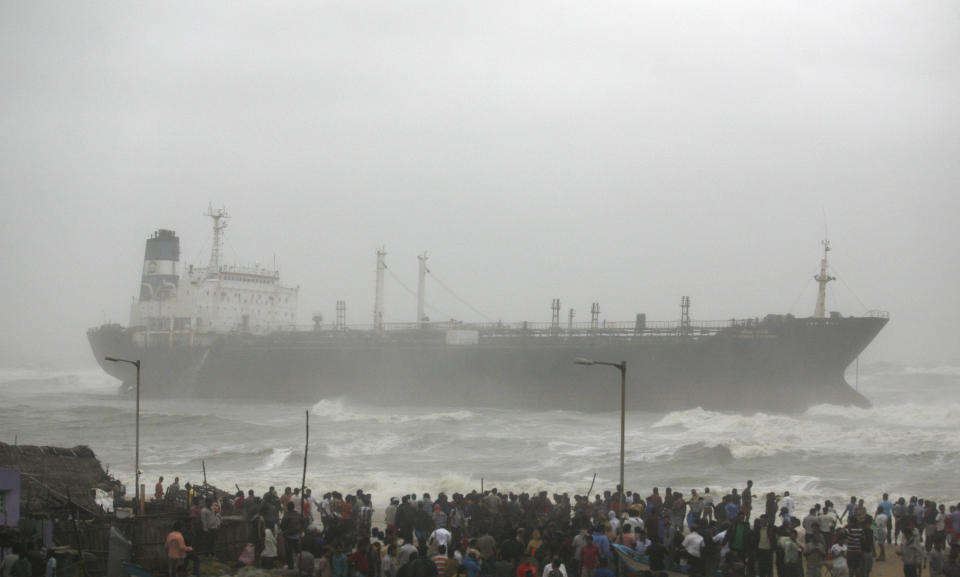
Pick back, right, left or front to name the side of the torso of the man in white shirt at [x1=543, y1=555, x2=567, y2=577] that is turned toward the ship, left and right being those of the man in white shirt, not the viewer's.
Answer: front

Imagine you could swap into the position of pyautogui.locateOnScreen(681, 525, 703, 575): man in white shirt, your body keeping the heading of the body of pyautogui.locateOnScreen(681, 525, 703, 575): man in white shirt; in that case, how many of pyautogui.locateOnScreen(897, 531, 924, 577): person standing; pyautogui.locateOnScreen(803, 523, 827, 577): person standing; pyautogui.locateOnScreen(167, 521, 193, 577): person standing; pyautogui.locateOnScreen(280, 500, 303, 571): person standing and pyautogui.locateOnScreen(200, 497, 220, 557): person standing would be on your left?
3

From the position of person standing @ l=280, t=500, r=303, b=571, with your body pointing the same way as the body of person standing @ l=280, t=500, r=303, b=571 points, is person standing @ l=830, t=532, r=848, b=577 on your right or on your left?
on your right

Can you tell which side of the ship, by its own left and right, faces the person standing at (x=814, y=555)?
right

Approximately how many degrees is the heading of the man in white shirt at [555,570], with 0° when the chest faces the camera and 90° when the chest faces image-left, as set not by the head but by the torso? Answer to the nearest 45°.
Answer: approximately 180°

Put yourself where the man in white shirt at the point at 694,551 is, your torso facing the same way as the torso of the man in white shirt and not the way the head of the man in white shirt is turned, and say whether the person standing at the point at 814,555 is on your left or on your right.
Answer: on your right

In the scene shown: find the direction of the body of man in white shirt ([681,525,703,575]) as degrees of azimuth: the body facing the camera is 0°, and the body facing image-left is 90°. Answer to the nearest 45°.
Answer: approximately 180°

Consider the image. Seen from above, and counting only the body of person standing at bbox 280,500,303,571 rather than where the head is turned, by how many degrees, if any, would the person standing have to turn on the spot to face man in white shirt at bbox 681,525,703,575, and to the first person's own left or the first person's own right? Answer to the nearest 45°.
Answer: approximately 135° to the first person's own right

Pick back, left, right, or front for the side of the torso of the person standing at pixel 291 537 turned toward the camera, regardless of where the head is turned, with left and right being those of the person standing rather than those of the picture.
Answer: back

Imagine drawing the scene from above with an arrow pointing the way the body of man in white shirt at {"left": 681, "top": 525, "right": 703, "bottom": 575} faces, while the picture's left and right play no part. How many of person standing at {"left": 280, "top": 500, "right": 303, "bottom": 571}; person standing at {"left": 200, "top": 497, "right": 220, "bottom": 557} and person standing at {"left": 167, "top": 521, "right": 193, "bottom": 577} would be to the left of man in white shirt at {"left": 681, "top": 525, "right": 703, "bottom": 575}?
3

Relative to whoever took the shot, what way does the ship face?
facing to the right of the viewer

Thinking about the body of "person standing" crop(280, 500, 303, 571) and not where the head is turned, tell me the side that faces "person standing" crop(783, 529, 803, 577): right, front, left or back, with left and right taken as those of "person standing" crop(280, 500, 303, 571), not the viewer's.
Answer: right

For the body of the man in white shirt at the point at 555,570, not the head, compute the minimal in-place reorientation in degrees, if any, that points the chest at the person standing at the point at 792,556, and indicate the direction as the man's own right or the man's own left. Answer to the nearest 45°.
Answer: approximately 45° to the man's own right

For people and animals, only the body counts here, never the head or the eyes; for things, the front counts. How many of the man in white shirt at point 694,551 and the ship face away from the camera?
1

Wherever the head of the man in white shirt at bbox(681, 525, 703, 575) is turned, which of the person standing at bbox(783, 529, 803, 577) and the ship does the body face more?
the ship

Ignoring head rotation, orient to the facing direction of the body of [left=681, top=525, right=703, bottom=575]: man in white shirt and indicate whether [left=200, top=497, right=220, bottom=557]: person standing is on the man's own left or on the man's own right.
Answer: on the man's own left

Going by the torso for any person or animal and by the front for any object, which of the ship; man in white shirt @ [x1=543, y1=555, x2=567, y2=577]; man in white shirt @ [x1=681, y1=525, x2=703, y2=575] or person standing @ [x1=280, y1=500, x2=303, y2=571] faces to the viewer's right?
the ship

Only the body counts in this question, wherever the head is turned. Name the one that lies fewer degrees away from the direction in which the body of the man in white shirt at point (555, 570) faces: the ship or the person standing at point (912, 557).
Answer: the ship
